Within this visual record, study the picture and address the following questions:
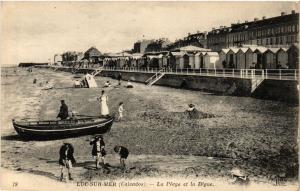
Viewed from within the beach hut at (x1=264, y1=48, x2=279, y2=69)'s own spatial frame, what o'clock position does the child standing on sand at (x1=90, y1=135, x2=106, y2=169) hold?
The child standing on sand is roughly at 11 o'clock from the beach hut.

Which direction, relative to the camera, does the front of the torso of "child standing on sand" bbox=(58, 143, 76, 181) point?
toward the camera

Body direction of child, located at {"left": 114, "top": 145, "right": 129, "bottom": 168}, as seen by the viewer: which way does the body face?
to the viewer's left

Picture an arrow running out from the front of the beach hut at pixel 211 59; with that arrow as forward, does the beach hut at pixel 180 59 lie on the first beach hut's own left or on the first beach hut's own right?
on the first beach hut's own right

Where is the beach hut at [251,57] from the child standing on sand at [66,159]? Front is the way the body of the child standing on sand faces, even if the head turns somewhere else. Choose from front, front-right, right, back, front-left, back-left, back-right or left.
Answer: back-left

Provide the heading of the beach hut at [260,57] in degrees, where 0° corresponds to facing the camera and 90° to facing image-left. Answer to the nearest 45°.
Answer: approximately 45°

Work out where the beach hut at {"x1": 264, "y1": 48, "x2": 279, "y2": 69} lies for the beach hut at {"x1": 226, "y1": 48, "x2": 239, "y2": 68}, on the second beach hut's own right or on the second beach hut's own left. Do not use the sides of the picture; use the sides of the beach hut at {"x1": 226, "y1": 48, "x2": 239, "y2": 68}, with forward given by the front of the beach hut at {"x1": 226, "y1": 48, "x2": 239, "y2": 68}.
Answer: on the second beach hut's own left

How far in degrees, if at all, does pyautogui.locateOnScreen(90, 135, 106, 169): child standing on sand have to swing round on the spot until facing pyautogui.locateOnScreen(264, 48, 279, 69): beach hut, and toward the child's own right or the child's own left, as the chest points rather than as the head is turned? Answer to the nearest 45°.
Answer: approximately 135° to the child's own left

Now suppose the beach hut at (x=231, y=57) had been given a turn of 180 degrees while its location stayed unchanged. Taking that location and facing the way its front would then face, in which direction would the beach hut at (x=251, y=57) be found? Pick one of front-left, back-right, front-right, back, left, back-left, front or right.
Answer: right

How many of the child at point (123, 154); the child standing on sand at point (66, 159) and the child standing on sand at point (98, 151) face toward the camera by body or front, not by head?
2

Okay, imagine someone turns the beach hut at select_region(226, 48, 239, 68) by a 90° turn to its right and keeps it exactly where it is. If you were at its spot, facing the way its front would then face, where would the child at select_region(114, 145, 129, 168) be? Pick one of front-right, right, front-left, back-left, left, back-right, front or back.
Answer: back-left

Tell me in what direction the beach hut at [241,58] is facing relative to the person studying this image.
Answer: facing the viewer and to the left of the viewer

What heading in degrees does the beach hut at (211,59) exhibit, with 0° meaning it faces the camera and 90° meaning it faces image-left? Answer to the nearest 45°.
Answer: approximately 45°

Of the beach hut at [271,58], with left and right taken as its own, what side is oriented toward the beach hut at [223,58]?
right
